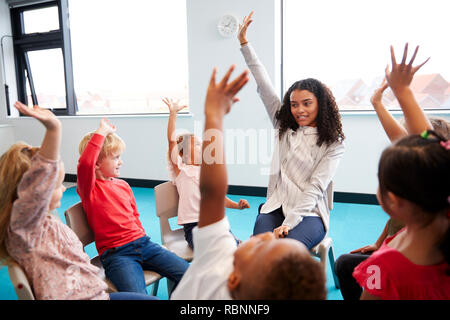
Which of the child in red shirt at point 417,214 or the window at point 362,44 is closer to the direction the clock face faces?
the child in red shirt

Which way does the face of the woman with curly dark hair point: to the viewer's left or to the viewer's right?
to the viewer's left

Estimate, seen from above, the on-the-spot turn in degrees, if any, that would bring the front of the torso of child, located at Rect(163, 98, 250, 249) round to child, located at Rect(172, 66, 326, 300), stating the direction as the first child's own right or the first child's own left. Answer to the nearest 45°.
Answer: approximately 45° to the first child's own right

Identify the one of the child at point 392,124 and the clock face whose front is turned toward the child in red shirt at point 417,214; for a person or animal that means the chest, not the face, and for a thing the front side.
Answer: the clock face

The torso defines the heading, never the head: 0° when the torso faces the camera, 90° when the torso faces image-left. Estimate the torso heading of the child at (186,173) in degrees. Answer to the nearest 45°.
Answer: approximately 315°

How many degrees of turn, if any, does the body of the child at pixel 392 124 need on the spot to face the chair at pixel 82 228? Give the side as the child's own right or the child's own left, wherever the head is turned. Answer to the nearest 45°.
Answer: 0° — they already face it

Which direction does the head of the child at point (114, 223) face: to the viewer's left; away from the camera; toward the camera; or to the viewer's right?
to the viewer's right

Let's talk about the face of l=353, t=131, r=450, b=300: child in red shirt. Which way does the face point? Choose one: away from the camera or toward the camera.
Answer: away from the camera

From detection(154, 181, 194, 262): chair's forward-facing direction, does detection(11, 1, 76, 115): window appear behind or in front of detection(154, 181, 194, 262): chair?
behind

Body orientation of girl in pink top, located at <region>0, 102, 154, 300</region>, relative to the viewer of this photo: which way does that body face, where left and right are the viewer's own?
facing to the right of the viewer
